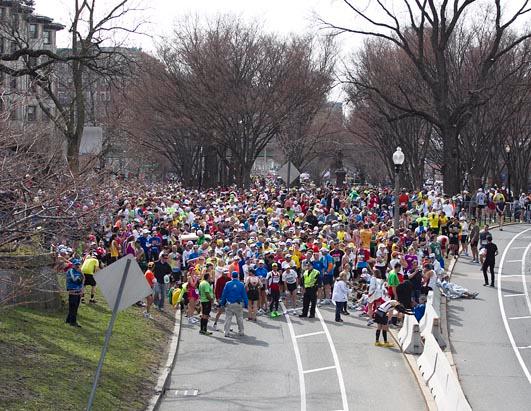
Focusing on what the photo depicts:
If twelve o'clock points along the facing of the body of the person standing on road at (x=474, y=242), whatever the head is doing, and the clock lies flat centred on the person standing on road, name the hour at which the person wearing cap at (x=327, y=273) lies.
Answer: The person wearing cap is roughly at 10 o'clock from the person standing on road.

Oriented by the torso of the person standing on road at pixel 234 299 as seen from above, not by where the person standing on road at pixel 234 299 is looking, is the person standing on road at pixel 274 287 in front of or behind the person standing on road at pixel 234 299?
in front

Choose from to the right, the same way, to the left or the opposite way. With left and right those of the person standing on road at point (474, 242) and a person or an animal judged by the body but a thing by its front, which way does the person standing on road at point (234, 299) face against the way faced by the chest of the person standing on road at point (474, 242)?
to the right

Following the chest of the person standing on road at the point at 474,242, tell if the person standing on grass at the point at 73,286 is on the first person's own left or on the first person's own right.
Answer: on the first person's own right

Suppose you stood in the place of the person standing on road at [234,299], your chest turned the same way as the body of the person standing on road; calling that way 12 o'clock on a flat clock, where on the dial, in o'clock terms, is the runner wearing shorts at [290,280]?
The runner wearing shorts is roughly at 1 o'clock from the person standing on road.

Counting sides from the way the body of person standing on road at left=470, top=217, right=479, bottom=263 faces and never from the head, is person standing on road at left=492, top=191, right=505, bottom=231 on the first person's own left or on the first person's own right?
on the first person's own right

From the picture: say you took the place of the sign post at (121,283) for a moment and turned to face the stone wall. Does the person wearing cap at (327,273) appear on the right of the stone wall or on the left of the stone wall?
right

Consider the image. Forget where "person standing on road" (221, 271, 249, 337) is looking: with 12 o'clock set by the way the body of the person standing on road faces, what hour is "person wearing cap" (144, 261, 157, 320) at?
The person wearing cap is roughly at 10 o'clock from the person standing on road.

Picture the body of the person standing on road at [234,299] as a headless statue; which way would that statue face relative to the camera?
away from the camera
